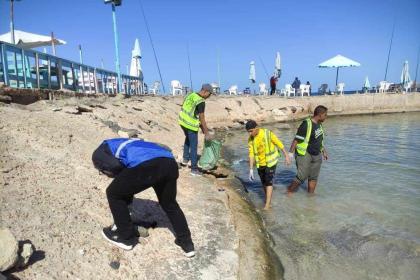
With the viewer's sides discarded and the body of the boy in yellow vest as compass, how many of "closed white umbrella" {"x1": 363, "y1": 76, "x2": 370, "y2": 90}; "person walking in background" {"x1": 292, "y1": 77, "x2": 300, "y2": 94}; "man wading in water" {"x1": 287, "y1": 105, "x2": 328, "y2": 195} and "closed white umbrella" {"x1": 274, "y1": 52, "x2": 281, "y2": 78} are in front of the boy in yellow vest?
0

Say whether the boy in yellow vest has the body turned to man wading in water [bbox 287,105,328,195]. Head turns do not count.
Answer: no

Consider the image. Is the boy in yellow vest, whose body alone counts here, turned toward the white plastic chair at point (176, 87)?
no

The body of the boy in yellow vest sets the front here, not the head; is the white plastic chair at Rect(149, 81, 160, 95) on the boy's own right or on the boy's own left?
on the boy's own right

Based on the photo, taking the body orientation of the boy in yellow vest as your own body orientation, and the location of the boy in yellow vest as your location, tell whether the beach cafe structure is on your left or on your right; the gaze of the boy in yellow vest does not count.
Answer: on your right

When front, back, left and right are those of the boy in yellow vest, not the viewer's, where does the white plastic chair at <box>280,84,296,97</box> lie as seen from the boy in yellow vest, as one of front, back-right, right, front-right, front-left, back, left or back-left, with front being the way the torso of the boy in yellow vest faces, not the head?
back-right

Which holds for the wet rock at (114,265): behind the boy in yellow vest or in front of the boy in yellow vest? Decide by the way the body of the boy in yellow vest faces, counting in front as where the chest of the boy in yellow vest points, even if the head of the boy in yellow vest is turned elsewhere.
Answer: in front

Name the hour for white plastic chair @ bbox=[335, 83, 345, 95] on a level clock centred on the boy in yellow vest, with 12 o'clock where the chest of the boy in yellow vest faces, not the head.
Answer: The white plastic chair is roughly at 5 o'clock from the boy in yellow vest.

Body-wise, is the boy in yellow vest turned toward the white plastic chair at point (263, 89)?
no

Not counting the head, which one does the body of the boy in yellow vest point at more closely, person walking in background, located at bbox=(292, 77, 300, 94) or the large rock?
the large rock

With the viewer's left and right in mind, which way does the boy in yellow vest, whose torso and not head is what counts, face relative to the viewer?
facing the viewer and to the left of the viewer

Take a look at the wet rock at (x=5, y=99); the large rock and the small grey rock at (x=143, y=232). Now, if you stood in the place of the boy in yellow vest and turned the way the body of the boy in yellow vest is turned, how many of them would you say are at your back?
0
